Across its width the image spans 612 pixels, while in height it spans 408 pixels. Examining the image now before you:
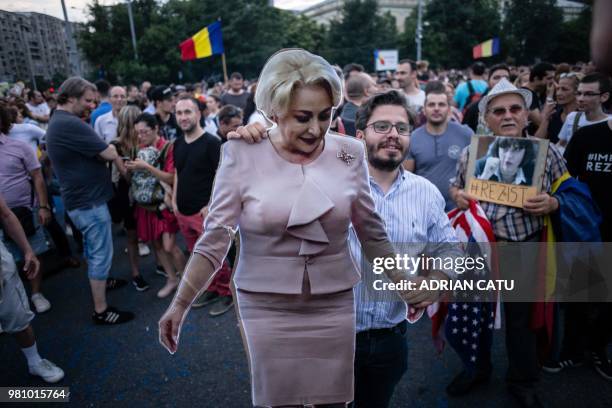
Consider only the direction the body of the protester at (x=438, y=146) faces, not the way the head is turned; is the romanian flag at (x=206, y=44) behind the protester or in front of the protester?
behind

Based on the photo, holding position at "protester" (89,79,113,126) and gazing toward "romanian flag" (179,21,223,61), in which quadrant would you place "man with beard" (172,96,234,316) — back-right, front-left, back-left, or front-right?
back-right

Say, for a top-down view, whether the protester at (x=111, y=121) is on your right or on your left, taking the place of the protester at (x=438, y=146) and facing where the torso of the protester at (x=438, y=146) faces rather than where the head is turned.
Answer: on your right

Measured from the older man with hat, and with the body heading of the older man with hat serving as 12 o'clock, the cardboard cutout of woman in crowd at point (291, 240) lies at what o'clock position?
The cardboard cutout of woman in crowd is roughly at 1 o'clock from the older man with hat.

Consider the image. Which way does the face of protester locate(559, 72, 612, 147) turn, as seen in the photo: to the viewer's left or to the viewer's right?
to the viewer's left

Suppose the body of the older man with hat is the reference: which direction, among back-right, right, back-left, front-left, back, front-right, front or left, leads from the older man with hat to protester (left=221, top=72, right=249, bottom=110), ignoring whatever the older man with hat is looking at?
back-right

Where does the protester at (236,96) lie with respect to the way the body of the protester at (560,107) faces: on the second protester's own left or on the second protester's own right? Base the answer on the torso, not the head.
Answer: on the second protester's own right
